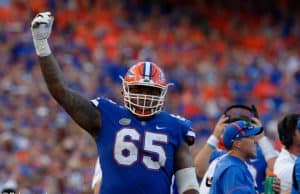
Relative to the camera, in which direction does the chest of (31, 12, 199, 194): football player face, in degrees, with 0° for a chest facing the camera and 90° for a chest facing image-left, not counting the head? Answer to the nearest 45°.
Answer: approximately 0°
